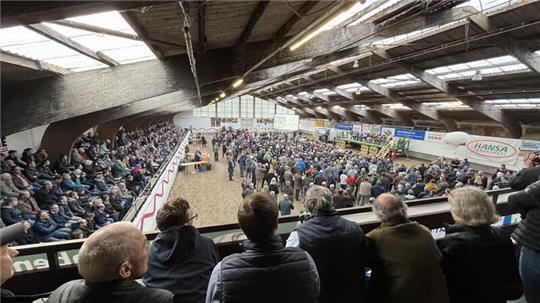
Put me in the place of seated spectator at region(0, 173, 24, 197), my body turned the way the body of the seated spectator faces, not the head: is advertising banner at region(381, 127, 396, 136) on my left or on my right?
on my left

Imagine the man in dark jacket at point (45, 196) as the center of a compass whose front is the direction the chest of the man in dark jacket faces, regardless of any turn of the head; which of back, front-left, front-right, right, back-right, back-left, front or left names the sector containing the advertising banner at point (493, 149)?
front-left

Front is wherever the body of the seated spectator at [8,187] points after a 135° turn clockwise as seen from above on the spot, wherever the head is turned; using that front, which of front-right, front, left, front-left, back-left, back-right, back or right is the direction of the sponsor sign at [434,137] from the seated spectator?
back

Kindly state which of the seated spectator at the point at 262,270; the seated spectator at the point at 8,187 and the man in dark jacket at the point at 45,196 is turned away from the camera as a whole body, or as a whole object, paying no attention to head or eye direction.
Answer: the seated spectator at the point at 262,270

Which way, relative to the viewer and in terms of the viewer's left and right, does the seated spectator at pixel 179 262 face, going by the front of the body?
facing away from the viewer and to the right of the viewer

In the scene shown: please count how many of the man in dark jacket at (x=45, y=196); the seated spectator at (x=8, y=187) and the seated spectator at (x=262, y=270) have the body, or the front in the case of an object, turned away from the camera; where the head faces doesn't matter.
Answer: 1

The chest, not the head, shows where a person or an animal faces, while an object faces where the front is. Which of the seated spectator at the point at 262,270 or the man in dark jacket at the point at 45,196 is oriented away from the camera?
the seated spectator

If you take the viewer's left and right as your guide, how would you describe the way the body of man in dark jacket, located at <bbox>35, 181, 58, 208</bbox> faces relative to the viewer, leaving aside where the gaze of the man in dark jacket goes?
facing the viewer and to the right of the viewer

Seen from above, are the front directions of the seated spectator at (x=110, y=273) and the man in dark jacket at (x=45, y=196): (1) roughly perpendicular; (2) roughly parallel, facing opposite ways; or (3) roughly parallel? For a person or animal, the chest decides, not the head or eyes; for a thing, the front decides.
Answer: roughly perpendicular

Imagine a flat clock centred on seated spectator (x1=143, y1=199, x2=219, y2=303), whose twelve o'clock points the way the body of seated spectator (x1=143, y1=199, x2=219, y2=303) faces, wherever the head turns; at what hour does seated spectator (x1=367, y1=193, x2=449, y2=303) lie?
seated spectator (x1=367, y1=193, x2=449, y2=303) is roughly at 2 o'clock from seated spectator (x1=143, y1=199, x2=219, y2=303).

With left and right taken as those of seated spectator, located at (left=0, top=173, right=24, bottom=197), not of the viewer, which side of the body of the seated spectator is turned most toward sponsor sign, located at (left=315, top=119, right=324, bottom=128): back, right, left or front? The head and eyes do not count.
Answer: left

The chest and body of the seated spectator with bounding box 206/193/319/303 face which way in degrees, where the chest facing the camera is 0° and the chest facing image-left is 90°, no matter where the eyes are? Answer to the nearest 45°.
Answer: approximately 180°
